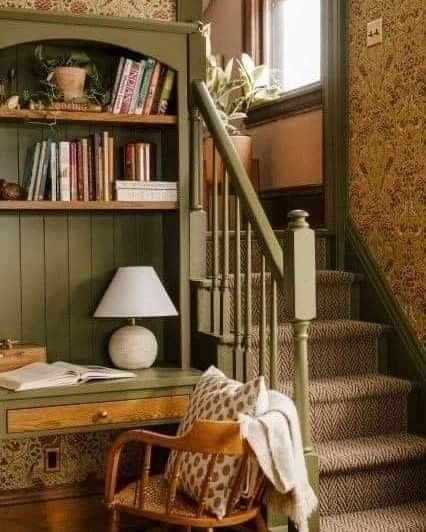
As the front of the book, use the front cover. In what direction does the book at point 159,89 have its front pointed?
to the viewer's right

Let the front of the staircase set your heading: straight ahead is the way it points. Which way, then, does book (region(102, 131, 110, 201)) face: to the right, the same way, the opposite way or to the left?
the same way

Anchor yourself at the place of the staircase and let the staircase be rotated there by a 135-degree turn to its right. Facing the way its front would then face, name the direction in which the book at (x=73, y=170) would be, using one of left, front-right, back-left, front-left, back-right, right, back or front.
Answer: front-left

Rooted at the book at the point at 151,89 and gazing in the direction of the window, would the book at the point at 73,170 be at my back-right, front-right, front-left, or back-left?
back-left

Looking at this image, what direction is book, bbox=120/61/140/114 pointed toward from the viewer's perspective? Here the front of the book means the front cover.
to the viewer's right
